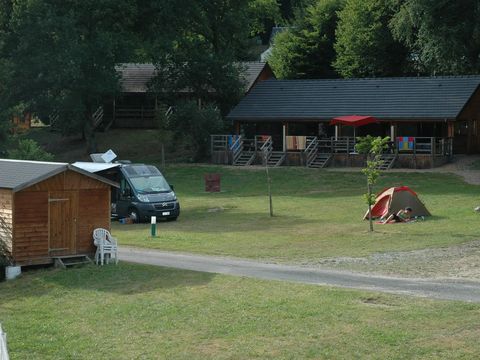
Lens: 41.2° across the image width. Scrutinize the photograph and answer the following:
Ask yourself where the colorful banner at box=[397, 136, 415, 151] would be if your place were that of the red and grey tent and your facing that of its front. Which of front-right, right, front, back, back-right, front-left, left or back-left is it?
back-right

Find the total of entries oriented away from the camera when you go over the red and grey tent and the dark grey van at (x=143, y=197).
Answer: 0

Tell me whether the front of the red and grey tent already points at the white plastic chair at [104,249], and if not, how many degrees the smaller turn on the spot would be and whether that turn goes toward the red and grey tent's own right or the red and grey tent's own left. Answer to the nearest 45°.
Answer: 0° — it already faces it

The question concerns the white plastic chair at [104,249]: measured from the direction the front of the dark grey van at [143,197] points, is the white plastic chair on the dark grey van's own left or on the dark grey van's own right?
on the dark grey van's own right

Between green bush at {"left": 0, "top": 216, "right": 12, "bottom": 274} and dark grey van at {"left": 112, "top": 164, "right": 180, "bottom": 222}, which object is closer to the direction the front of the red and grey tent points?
the green bush

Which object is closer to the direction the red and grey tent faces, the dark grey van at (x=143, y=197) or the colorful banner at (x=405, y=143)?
the dark grey van

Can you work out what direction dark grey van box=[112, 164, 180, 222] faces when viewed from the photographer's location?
facing the viewer and to the right of the viewer

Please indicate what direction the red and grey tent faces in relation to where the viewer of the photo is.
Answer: facing the viewer and to the left of the viewer

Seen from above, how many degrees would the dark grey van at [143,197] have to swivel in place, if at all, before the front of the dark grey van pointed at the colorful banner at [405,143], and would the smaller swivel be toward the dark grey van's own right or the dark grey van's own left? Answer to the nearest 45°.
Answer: approximately 90° to the dark grey van's own left

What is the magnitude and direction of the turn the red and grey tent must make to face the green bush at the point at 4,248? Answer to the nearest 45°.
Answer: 0° — it already faces it

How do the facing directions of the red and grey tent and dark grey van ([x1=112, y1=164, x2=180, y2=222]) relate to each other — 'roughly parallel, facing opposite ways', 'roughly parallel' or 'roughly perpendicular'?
roughly perpendicular

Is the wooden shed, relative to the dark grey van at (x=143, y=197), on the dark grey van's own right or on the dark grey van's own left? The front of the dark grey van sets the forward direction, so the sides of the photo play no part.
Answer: on the dark grey van's own right
